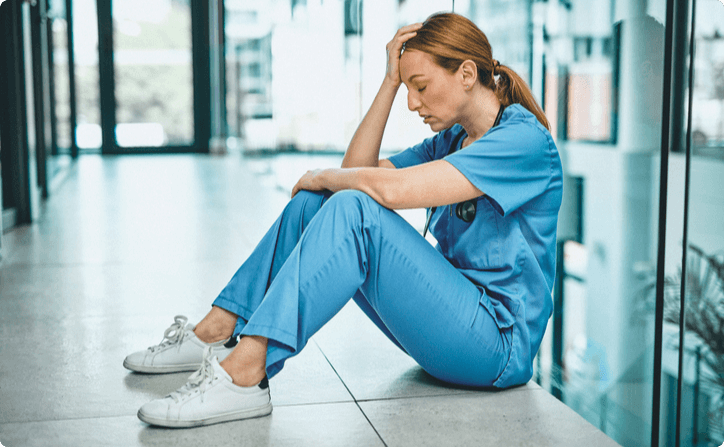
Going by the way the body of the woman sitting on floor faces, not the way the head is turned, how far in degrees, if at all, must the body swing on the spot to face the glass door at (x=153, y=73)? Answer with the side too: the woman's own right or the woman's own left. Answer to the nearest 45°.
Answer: approximately 90° to the woman's own right

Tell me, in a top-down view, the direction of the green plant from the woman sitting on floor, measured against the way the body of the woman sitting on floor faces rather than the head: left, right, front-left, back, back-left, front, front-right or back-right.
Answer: back-right

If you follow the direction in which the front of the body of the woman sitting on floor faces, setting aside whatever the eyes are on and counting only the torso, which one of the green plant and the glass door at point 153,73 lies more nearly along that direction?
the glass door

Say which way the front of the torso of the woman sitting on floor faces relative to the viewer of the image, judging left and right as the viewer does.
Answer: facing to the left of the viewer
